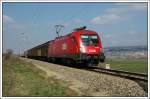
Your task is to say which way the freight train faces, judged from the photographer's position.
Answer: facing the viewer and to the right of the viewer
